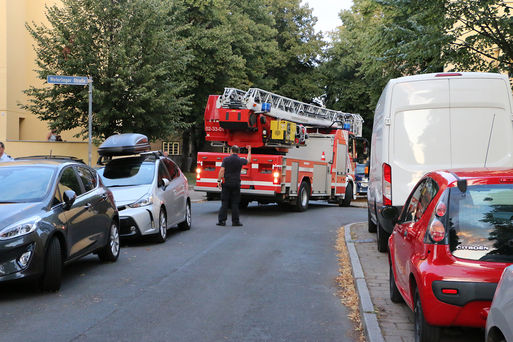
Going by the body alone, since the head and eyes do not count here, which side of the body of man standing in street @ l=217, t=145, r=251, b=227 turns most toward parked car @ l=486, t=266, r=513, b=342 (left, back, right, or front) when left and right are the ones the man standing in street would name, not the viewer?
back

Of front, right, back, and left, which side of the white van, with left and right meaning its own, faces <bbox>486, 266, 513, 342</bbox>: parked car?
back

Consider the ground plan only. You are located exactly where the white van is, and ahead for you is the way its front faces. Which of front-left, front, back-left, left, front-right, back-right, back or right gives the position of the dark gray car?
back-left

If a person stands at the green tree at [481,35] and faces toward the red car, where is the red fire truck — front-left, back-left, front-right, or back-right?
back-right

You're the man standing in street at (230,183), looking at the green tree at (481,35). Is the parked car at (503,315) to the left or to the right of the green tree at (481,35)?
right

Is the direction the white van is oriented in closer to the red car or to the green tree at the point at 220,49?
the green tree

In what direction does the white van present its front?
away from the camera

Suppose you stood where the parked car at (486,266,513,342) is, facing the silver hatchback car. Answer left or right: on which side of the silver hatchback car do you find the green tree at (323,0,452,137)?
right

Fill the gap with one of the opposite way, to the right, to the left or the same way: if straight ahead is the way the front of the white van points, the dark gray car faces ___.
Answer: the opposite way
